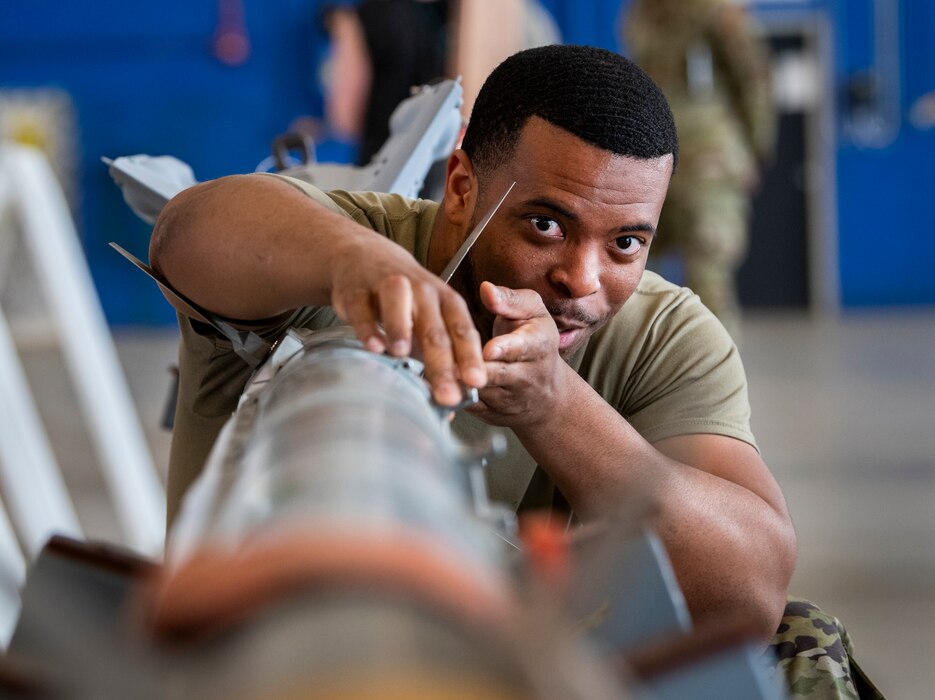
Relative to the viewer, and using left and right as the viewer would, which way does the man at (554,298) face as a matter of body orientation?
facing the viewer

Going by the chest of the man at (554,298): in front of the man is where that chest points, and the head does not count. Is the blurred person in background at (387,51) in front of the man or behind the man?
behind

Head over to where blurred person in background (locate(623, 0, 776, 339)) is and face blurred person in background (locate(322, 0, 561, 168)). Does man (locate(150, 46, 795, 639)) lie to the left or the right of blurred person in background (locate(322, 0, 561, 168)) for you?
left

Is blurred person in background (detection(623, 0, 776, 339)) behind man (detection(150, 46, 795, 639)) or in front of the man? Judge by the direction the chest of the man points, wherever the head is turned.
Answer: behind
